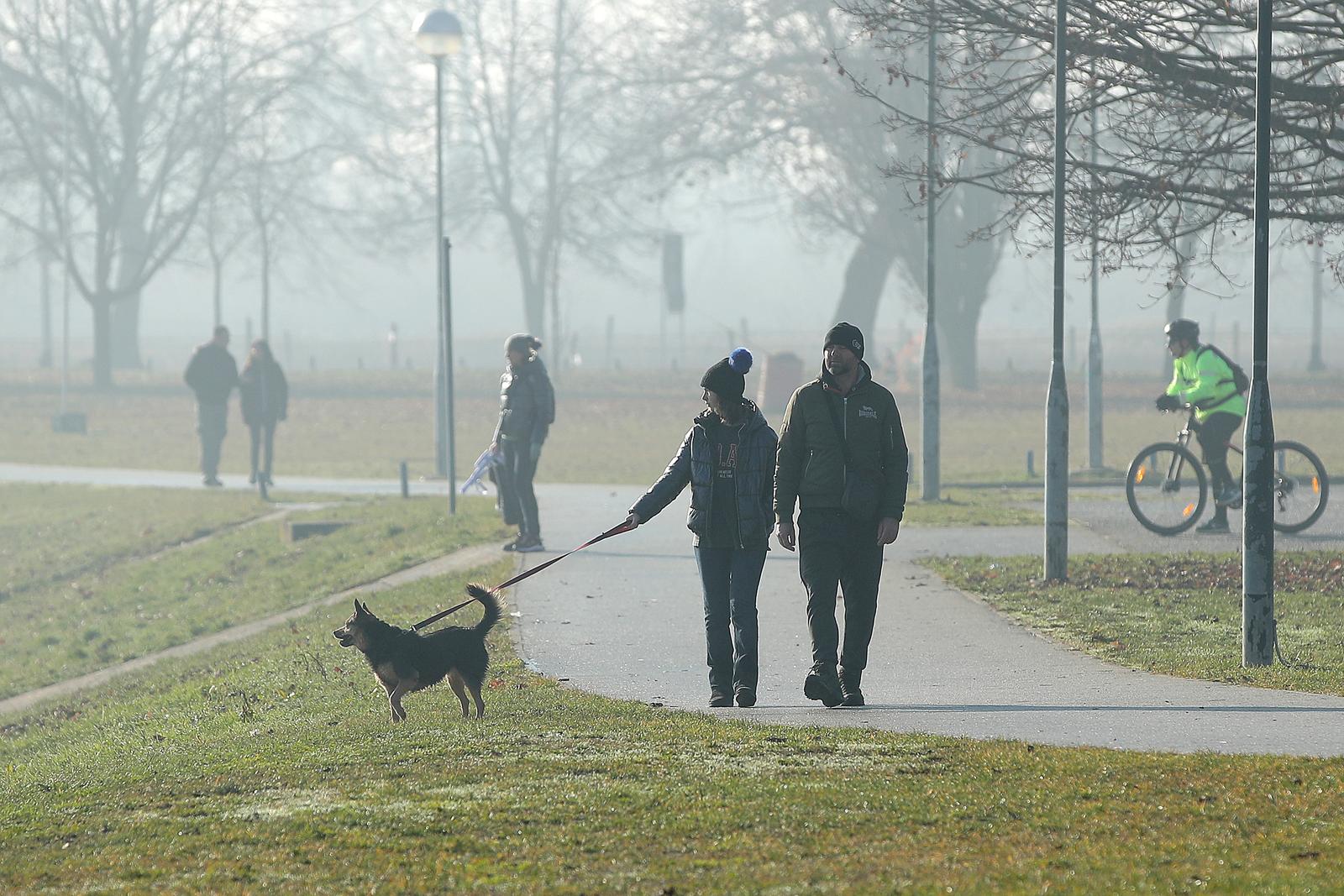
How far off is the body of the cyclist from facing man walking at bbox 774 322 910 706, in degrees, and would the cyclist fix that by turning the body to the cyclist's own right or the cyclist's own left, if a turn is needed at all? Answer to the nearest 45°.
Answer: approximately 90° to the cyclist's own left

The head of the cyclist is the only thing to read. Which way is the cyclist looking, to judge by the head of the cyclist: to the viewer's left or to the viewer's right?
to the viewer's left

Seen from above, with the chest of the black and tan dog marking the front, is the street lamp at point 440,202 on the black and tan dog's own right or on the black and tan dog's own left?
on the black and tan dog's own right

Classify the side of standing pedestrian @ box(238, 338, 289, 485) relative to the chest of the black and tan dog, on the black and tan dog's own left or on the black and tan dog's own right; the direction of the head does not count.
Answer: on the black and tan dog's own right

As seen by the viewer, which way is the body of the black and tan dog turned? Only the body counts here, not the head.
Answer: to the viewer's left

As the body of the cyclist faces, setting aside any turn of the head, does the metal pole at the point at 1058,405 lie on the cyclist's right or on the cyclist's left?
on the cyclist's left

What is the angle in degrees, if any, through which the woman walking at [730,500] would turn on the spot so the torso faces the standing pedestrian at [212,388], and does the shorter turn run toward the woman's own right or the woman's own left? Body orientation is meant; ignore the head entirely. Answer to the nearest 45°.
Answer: approximately 135° to the woman's own right

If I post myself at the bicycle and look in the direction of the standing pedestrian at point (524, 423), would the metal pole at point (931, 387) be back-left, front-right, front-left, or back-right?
front-right

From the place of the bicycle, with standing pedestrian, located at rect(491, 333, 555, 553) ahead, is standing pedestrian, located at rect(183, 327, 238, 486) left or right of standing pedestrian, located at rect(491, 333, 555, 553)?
right

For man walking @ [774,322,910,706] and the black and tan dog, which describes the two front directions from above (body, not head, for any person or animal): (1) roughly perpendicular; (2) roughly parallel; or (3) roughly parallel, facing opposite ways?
roughly perpendicular

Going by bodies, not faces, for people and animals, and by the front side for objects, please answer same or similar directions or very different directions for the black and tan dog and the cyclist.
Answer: same or similar directions

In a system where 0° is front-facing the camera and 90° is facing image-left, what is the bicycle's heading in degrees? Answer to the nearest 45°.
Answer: approximately 90°

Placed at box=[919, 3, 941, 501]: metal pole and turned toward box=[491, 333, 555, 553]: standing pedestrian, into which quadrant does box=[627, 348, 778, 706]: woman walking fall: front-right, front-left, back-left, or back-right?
front-left

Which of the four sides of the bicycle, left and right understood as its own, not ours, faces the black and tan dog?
left

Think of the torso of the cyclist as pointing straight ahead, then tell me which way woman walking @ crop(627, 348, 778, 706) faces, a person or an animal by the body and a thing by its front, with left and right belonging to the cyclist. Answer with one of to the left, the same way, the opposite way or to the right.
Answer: to the left

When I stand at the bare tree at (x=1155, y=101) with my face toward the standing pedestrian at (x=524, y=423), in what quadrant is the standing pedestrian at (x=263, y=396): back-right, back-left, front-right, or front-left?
front-right

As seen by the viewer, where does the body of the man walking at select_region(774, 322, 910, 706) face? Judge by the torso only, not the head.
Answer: toward the camera
